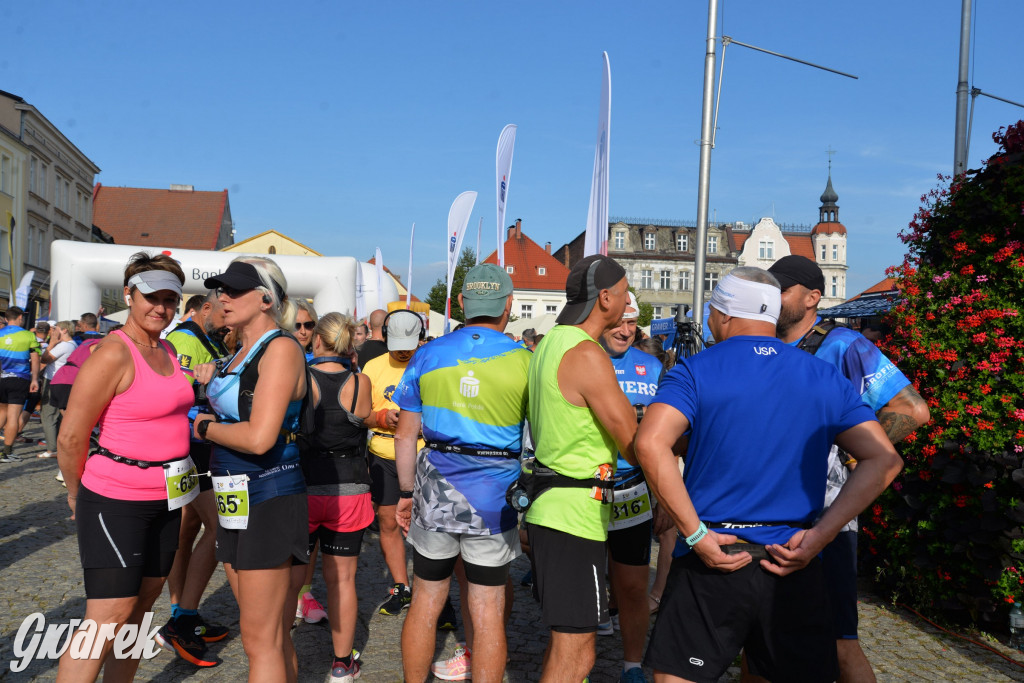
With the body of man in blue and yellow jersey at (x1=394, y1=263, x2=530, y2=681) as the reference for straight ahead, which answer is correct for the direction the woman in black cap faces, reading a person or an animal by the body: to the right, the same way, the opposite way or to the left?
to the left

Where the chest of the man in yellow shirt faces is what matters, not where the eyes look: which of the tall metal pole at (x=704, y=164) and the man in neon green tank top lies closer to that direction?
the man in neon green tank top

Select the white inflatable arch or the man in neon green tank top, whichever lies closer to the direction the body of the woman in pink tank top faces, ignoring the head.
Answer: the man in neon green tank top

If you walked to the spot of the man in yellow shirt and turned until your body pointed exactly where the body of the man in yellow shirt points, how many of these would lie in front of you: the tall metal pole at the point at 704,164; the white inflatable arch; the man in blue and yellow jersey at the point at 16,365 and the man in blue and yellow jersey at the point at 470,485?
1

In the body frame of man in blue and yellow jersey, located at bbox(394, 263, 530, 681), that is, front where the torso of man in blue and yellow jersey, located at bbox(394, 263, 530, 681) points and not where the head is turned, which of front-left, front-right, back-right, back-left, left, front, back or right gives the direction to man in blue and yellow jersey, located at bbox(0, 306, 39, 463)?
front-left

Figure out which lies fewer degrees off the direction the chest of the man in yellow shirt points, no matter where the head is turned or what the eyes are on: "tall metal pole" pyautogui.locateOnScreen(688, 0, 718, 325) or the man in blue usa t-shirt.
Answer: the man in blue usa t-shirt

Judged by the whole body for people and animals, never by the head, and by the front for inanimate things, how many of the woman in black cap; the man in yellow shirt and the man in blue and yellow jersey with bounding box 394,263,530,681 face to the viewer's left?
1

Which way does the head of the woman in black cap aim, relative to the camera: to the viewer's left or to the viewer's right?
to the viewer's left

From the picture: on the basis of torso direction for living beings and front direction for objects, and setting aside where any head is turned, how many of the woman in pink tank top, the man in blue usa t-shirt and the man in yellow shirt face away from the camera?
1

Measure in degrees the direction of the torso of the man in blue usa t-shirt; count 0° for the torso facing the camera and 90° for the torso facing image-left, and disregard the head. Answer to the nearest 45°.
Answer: approximately 180°

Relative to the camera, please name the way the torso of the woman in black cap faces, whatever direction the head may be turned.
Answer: to the viewer's left

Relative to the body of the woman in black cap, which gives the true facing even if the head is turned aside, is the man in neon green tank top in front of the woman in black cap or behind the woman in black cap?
behind

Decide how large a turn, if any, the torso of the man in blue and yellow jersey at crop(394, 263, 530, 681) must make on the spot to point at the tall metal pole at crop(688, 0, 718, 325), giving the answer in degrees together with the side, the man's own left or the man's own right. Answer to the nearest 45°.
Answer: approximately 45° to the man's own right

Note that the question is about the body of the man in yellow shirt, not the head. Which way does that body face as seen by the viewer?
toward the camera

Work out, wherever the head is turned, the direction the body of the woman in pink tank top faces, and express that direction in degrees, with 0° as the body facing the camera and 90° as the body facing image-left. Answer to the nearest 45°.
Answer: approximately 315°

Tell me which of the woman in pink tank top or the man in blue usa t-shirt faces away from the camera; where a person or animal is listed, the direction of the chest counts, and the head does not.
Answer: the man in blue usa t-shirt

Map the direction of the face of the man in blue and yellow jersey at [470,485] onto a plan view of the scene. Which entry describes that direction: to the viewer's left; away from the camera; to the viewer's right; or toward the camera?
away from the camera
